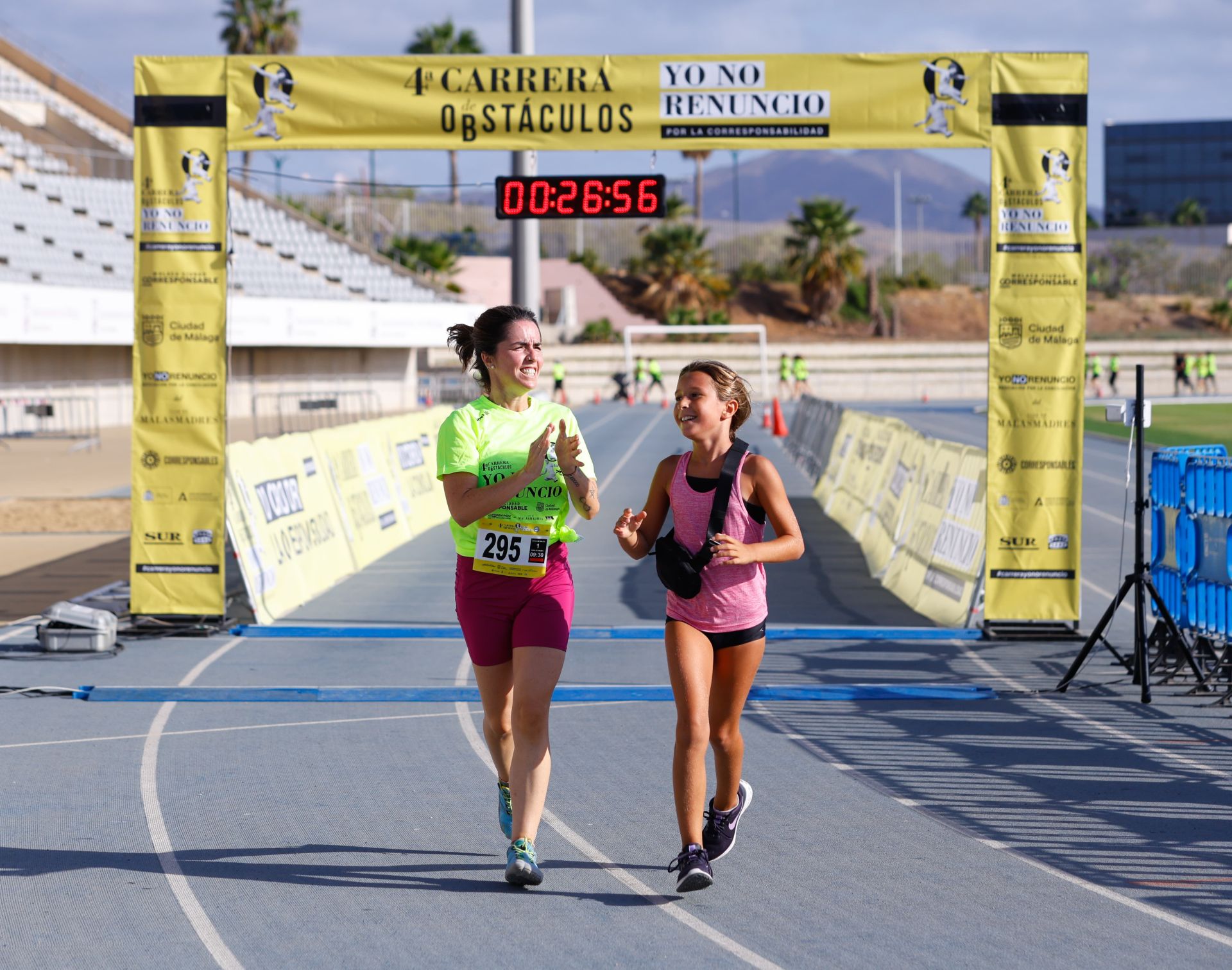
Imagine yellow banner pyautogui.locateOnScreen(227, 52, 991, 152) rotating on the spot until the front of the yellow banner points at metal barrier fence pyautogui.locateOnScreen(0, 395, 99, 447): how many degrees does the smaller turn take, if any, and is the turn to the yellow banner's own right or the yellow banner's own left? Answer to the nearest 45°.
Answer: approximately 135° to the yellow banner's own right

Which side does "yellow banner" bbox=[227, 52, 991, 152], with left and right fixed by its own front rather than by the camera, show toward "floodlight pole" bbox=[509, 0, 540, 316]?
back

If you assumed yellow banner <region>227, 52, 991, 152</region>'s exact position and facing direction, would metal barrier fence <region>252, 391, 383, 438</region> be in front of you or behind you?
behind

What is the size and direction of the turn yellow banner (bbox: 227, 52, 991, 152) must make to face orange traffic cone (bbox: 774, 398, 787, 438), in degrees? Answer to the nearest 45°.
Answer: approximately 180°

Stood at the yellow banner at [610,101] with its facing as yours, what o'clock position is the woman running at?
The woman running is roughly at 12 o'clock from the yellow banner.

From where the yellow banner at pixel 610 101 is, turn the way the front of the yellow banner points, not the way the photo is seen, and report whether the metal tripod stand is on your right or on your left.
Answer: on your left

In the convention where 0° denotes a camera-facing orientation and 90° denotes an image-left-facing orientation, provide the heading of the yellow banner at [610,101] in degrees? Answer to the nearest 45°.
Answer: approximately 0°

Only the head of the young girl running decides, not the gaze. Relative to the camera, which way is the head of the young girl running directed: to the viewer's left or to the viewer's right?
to the viewer's left
